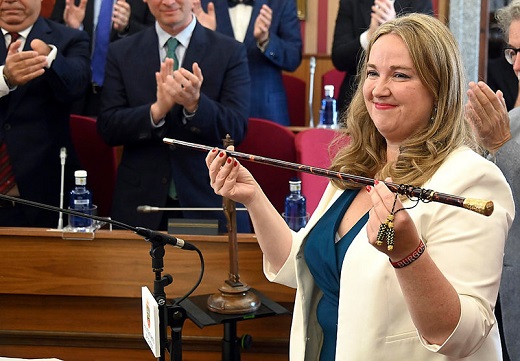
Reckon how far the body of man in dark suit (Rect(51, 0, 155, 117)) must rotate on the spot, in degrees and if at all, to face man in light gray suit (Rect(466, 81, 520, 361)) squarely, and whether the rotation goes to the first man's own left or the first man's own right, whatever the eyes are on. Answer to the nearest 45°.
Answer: approximately 45° to the first man's own left

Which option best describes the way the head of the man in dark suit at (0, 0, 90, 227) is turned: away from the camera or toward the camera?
toward the camera

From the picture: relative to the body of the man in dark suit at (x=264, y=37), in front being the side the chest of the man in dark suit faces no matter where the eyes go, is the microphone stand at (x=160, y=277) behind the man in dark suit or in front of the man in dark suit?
in front

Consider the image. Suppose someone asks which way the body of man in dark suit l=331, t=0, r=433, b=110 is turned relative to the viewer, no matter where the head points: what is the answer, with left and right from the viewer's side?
facing the viewer

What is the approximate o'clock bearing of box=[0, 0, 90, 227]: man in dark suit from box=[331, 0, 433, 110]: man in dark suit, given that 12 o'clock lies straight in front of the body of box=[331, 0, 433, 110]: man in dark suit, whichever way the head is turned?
box=[0, 0, 90, 227]: man in dark suit is roughly at 2 o'clock from box=[331, 0, 433, 110]: man in dark suit.

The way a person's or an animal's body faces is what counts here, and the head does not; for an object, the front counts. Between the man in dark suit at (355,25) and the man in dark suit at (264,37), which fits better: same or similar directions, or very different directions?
same or similar directions

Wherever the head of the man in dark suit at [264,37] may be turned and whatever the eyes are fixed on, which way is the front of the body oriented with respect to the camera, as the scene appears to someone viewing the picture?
toward the camera

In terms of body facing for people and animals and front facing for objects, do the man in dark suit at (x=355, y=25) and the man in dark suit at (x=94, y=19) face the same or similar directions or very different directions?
same or similar directions
